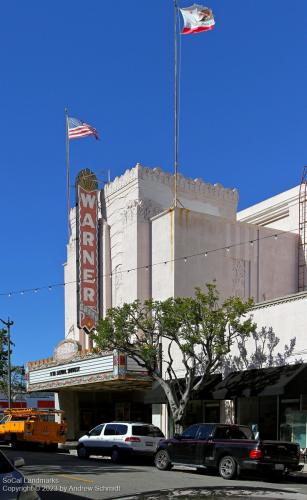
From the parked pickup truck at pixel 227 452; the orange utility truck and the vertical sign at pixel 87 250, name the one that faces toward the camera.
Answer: the vertical sign

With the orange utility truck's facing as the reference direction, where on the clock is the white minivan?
The white minivan is roughly at 7 o'clock from the orange utility truck.

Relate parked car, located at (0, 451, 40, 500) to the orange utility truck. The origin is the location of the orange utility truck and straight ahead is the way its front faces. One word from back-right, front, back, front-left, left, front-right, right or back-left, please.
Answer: back-left

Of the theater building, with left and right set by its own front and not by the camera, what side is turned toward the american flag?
right

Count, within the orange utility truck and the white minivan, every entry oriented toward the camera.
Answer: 0

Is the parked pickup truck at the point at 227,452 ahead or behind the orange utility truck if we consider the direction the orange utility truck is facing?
behind

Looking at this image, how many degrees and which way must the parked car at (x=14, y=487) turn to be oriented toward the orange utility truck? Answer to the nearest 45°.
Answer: approximately 135° to its left

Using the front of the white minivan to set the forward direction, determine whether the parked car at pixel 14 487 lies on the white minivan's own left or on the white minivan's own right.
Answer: on the white minivan's own left

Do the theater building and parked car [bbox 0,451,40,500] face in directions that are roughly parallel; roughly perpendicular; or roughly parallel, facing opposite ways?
roughly perpendicular

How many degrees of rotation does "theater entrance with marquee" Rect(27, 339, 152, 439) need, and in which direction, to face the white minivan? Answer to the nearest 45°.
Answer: approximately 45° to its left

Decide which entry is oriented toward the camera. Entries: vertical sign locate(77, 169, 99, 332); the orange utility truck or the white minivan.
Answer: the vertical sign

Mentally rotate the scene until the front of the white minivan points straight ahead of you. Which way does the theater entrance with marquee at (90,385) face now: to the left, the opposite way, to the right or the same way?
to the left

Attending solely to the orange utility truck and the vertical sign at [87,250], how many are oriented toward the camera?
1

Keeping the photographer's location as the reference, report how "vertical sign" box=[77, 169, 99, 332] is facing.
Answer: facing the viewer

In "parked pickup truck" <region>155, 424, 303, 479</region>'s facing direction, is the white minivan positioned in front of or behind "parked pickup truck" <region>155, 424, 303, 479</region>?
in front
